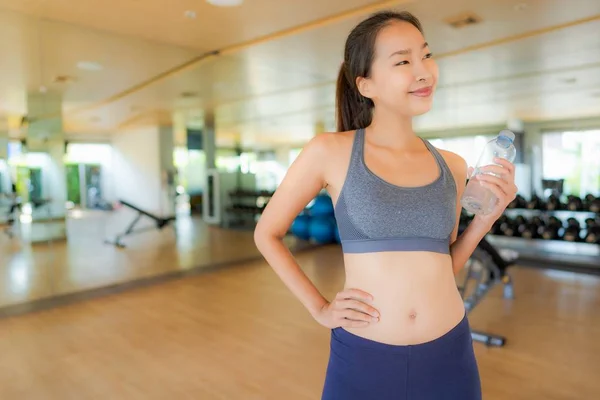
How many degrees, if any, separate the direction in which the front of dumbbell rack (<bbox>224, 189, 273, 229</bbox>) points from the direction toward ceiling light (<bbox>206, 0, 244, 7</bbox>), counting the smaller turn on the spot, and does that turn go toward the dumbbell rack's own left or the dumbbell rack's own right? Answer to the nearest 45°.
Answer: approximately 45° to the dumbbell rack's own left

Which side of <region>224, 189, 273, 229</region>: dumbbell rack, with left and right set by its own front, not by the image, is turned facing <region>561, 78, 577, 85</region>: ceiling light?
left

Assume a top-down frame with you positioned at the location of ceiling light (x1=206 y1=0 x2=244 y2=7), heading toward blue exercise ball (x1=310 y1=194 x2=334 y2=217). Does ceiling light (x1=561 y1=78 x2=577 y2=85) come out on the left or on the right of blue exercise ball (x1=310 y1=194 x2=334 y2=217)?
right

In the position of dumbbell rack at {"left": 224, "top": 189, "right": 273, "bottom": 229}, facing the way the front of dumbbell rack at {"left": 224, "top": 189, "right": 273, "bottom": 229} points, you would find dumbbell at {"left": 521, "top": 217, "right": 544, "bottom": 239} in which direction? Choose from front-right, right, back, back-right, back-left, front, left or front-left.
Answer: left

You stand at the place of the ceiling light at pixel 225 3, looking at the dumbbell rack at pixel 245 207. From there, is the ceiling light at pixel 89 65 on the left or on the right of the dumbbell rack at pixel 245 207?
left

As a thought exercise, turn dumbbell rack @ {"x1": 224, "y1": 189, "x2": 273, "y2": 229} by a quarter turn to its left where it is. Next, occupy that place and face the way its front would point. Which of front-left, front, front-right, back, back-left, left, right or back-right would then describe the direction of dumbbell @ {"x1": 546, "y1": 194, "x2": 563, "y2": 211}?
front

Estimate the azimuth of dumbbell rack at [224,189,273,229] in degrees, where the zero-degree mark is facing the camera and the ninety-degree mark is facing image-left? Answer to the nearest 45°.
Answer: approximately 45°

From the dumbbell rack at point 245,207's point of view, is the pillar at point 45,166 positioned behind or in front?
in front

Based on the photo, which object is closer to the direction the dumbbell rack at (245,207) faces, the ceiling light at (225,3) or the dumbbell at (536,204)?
the ceiling light

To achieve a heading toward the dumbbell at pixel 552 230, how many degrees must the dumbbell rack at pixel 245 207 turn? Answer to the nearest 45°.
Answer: approximately 90° to its left

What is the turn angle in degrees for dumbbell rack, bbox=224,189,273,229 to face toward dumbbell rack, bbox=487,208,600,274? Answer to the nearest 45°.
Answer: approximately 90° to its left

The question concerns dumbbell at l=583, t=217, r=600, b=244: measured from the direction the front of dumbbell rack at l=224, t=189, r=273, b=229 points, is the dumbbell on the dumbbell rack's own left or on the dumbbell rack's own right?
on the dumbbell rack's own left

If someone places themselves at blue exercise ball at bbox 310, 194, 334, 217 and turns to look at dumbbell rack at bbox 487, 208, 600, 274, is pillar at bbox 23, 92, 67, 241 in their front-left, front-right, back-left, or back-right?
back-right
